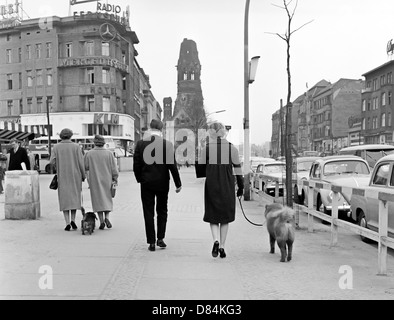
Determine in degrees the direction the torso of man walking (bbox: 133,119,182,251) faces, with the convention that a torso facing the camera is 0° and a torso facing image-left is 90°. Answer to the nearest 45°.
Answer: approximately 180°

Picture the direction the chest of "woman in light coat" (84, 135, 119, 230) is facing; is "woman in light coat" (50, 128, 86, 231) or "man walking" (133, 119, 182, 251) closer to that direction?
the woman in light coat

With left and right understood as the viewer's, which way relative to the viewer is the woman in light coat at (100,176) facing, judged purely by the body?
facing away from the viewer

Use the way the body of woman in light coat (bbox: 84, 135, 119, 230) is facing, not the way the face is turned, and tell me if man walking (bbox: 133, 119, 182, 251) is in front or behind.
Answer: behind

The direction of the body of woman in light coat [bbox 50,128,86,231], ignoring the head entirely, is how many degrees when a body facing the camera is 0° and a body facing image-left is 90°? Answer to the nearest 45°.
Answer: approximately 180°

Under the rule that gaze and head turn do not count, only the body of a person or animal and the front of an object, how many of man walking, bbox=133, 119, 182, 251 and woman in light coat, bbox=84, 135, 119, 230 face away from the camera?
2

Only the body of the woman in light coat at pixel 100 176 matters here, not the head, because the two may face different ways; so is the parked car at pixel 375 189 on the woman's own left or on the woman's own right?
on the woman's own right
